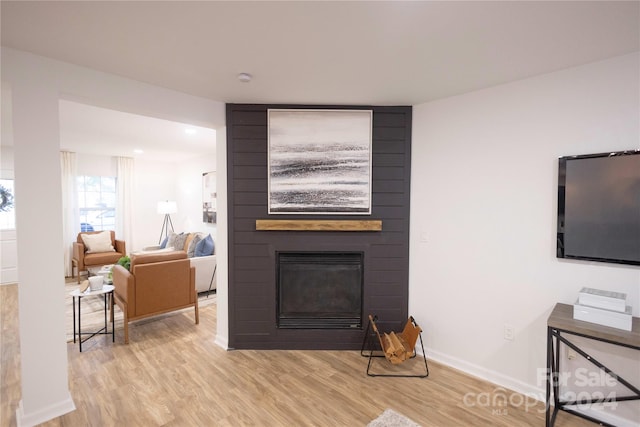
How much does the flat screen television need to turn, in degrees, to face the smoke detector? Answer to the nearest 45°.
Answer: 0° — it already faces it

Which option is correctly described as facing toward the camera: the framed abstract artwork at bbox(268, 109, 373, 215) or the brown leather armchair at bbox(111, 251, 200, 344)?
the framed abstract artwork

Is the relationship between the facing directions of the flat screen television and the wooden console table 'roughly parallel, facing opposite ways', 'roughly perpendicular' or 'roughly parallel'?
roughly parallel

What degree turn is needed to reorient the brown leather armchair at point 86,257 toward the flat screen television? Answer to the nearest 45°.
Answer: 0° — it already faces it

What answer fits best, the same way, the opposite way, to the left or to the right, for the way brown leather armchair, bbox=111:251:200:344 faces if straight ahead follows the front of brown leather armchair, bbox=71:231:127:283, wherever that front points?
the opposite way

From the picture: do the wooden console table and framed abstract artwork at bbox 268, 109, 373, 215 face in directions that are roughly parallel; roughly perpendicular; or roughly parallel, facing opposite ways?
roughly perpendicular

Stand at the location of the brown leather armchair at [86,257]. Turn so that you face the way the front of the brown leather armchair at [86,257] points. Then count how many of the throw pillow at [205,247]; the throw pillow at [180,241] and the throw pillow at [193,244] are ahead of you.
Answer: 3

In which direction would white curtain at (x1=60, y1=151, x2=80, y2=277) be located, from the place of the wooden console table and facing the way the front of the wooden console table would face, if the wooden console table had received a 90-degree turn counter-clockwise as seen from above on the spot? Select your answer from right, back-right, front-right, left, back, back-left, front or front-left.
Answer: back-right

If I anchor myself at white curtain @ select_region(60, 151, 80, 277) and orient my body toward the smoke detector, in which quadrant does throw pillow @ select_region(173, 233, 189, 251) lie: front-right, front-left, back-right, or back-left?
front-left

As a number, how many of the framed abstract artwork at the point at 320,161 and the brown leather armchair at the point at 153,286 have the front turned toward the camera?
1

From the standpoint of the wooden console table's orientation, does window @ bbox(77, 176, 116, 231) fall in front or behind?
in front

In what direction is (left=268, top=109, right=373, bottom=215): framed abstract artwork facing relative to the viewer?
toward the camera

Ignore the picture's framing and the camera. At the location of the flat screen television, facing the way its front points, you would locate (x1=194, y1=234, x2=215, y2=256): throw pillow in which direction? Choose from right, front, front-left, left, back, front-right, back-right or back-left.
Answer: front-right

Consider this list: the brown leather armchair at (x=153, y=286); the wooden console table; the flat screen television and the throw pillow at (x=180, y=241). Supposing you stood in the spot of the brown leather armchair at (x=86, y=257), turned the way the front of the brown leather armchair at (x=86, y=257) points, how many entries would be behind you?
0

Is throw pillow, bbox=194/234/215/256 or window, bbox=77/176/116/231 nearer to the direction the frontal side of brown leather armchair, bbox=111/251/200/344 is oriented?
the window

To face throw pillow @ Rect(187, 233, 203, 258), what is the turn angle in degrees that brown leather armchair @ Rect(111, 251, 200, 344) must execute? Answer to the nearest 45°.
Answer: approximately 45° to its right
